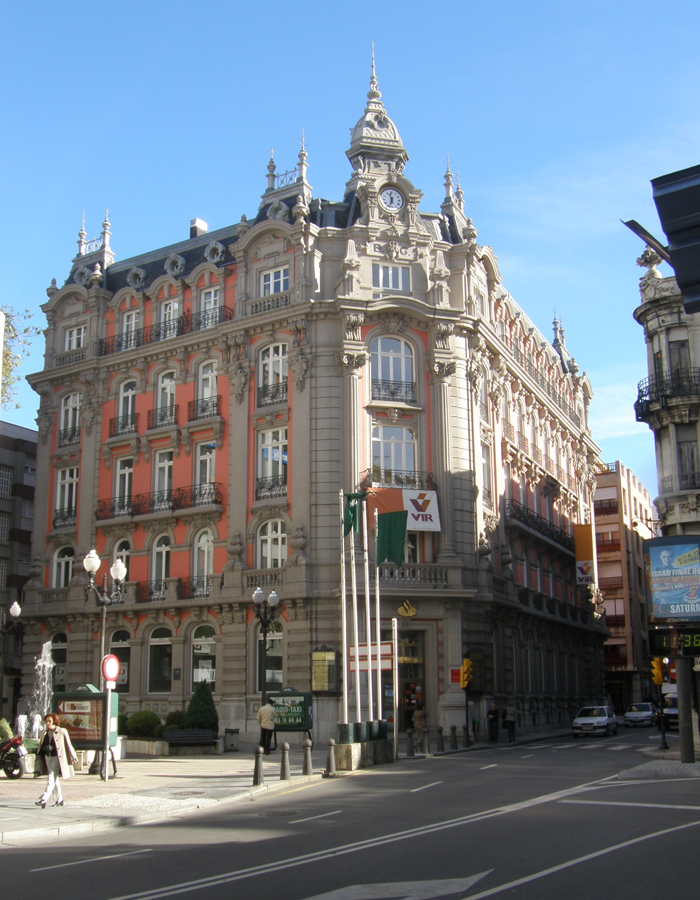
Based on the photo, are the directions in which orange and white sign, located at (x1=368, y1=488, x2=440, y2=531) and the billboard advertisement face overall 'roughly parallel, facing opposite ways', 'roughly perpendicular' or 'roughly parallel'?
roughly parallel

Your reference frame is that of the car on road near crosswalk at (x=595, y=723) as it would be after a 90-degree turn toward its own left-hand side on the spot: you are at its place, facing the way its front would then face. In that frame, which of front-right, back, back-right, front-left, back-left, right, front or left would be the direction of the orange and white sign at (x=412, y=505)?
right

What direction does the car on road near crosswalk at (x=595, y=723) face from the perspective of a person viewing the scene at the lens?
facing the viewer and to the left of the viewer

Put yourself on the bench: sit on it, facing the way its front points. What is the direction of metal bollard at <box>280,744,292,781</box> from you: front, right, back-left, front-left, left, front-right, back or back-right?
front

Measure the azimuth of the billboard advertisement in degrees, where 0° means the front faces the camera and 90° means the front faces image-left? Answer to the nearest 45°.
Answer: approximately 0°

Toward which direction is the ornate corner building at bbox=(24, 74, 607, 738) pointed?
toward the camera

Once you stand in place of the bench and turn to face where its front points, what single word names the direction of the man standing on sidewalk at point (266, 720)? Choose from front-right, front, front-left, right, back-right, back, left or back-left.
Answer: front-left

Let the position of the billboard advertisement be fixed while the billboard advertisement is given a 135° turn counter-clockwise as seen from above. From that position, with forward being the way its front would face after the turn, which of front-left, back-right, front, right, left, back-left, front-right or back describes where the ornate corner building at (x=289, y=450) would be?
left

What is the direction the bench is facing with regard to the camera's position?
facing the viewer

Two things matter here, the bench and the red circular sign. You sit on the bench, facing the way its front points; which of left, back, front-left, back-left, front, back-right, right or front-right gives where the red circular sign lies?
front

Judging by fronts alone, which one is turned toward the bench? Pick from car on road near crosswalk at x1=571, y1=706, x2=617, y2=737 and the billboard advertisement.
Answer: the car on road near crosswalk

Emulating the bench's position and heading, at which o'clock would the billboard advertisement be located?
The billboard advertisement is roughly at 10 o'clock from the bench.

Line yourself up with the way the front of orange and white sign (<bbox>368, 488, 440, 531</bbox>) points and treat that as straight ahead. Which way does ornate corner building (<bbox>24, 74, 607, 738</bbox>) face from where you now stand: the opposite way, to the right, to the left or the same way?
the same way

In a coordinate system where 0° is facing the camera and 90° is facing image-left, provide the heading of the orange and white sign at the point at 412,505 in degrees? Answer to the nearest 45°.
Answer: approximately 0°
